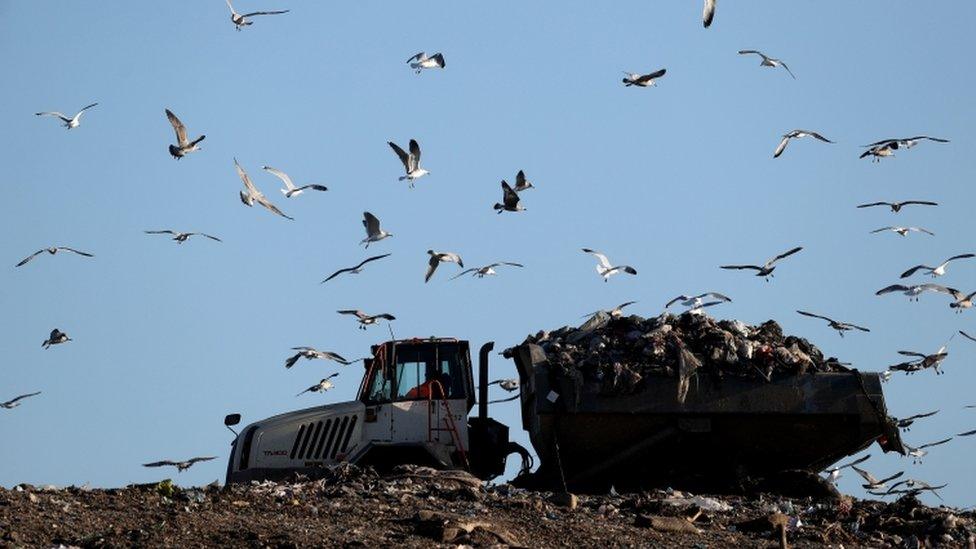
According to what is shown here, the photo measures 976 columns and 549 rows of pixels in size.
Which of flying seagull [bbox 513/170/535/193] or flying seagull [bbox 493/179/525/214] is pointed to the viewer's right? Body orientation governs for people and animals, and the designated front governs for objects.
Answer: flying seagull [bbox 513/170/535/193]

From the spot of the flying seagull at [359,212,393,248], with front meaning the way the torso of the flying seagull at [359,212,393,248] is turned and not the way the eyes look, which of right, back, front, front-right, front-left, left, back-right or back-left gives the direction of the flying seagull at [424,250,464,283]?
front-left

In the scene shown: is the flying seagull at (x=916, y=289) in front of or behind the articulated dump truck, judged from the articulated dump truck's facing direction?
behind

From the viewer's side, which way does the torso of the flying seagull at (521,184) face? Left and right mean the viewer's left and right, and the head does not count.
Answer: facing to the right of the viewer

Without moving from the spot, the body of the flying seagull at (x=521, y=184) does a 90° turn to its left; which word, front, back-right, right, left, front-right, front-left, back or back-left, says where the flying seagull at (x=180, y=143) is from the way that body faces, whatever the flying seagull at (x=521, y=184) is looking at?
left

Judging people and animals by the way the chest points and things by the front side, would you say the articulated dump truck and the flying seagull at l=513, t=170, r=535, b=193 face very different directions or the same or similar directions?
very different directions

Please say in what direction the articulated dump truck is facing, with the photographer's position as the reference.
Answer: facing to the left of the viewer
